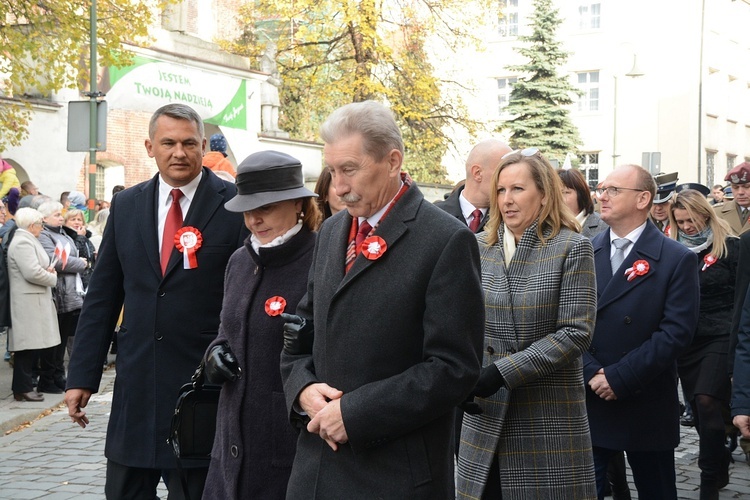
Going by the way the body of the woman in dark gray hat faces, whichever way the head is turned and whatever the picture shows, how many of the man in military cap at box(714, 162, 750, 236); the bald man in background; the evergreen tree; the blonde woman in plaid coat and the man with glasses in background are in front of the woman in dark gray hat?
0

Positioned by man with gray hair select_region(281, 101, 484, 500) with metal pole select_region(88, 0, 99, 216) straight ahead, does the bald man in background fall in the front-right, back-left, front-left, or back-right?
front-right

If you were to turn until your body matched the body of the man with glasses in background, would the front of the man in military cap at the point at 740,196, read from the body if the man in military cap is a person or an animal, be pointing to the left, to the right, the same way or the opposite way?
the same way

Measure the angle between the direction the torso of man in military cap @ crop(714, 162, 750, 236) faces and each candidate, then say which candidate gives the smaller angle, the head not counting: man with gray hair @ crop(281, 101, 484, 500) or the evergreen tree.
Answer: the man with gray hair

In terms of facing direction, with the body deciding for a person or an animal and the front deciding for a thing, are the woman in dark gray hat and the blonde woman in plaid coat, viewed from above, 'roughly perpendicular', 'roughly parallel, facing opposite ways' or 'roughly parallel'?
roughly parallel

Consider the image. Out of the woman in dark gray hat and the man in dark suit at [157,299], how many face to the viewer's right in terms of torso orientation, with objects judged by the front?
0

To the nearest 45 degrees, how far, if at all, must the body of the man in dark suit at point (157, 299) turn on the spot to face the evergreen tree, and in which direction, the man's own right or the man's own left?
approximately 135° to the man's own left

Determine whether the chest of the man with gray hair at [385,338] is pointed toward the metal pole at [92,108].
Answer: no

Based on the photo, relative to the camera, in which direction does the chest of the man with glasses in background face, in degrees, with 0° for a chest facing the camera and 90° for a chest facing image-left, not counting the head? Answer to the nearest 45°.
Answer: approximately 45°

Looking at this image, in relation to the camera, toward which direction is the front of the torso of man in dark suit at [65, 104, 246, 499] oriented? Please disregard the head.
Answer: toward the camera

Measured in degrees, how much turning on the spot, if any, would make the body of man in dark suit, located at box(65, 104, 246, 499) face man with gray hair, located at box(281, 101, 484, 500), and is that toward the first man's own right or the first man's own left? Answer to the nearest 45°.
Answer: approximately 45° to the first man's own left

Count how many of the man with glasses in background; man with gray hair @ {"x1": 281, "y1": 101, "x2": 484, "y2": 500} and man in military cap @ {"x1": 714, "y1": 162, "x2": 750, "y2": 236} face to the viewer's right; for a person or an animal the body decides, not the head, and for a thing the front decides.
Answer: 0

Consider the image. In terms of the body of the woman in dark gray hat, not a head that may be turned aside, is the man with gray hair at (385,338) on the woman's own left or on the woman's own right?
on the woman's own left

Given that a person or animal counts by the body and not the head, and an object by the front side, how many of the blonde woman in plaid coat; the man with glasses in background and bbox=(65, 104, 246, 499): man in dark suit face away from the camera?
0

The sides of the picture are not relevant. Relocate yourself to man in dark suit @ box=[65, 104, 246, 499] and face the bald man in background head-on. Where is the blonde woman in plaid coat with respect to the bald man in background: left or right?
right

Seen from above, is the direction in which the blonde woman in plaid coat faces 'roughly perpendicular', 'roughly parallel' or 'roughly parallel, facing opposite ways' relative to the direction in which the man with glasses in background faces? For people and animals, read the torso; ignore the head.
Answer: roughly parallel

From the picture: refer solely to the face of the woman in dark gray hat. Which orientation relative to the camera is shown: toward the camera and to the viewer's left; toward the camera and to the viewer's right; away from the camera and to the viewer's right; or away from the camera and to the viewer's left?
toward the camera and to the viewer's left

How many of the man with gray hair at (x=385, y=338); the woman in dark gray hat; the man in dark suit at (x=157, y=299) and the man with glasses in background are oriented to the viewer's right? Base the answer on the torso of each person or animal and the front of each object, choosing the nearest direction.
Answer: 0

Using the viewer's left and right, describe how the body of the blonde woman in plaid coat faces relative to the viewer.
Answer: facing the viewer and to the left of the viewer
